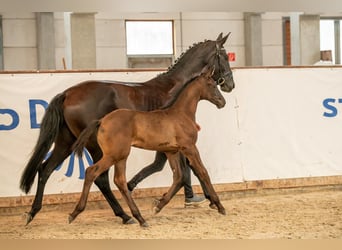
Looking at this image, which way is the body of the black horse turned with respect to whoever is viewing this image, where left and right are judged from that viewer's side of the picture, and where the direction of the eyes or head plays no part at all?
facing to the right of the viewer

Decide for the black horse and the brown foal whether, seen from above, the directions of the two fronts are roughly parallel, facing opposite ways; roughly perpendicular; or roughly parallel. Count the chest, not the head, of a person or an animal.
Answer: roughly parallel

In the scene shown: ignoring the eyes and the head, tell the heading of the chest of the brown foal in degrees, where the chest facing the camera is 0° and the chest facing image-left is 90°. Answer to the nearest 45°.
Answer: approximately 270°
